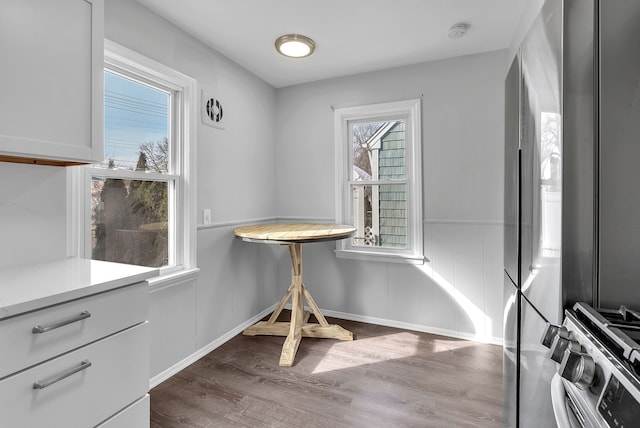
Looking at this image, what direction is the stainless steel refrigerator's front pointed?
to the viewer's left

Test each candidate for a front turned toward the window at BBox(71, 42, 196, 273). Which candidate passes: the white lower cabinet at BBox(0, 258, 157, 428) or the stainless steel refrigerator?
the stainless steel refrigerator

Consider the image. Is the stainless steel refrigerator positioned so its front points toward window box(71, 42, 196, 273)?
yes

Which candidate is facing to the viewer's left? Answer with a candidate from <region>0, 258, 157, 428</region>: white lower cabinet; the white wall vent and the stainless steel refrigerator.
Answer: the stainless steel refrigerator

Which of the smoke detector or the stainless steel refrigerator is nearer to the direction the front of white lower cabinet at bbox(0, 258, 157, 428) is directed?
the stainless steel refrigerator

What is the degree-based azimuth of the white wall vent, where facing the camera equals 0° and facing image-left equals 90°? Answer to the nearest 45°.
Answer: approximately 315°

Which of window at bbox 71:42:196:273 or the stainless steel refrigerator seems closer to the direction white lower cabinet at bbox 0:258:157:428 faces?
the stainless steel refrigerator

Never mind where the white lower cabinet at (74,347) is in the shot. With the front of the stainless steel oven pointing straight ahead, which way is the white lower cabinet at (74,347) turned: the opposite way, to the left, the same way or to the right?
the opposite way

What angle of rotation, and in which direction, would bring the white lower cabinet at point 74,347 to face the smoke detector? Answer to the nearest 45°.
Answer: approximately 45° to its left
